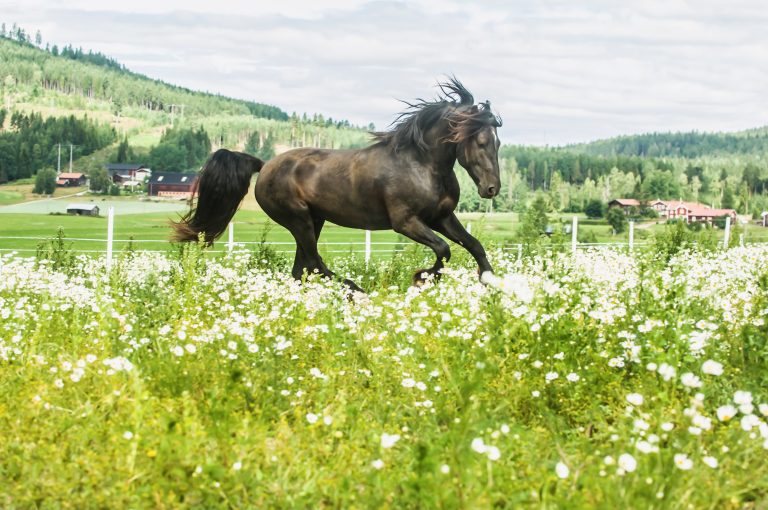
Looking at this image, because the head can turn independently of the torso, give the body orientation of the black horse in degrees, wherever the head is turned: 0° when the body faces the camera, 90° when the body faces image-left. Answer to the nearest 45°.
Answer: approximately 270°
